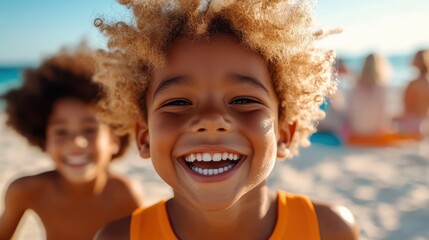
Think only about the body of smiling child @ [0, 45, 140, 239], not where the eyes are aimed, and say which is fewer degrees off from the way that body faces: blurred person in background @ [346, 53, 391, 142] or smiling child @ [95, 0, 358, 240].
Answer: the smiling child

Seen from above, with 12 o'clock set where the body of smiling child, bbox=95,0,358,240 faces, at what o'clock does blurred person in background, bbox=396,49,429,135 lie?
The blurred person in background is roughly at 7 o'clock from the smiling child.

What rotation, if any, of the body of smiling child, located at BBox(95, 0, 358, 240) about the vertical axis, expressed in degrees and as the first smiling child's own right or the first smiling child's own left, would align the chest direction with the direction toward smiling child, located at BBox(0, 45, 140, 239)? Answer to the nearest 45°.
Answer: approximately 135° to the first smiling child's own right

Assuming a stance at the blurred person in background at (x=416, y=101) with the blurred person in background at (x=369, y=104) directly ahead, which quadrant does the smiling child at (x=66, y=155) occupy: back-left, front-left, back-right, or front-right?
front-left

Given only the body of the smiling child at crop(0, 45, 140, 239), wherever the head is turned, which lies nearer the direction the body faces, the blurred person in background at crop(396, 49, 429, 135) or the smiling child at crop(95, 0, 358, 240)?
the smiling child

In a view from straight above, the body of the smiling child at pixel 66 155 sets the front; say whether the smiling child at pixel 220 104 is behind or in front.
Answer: in front

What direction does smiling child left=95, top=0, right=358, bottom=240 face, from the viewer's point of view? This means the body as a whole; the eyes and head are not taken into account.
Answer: toward the camera

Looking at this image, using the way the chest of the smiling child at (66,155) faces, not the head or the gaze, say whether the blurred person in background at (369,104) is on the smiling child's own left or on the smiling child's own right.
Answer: on the smiling child's own left

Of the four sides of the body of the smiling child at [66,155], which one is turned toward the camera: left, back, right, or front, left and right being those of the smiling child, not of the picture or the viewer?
front

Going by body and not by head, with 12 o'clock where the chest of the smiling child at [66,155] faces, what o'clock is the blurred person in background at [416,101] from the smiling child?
The blurred person in background is roughly at 8 o'clock from the smiling child.

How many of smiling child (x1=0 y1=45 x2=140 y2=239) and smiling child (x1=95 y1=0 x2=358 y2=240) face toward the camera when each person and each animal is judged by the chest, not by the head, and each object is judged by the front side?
2

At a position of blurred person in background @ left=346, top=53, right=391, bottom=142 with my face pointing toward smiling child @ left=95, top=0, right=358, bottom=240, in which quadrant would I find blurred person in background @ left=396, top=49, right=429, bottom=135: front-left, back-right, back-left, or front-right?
back-left

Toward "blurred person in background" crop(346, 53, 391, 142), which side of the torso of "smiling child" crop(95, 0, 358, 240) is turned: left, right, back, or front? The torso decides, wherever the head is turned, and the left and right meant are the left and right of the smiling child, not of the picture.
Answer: back
